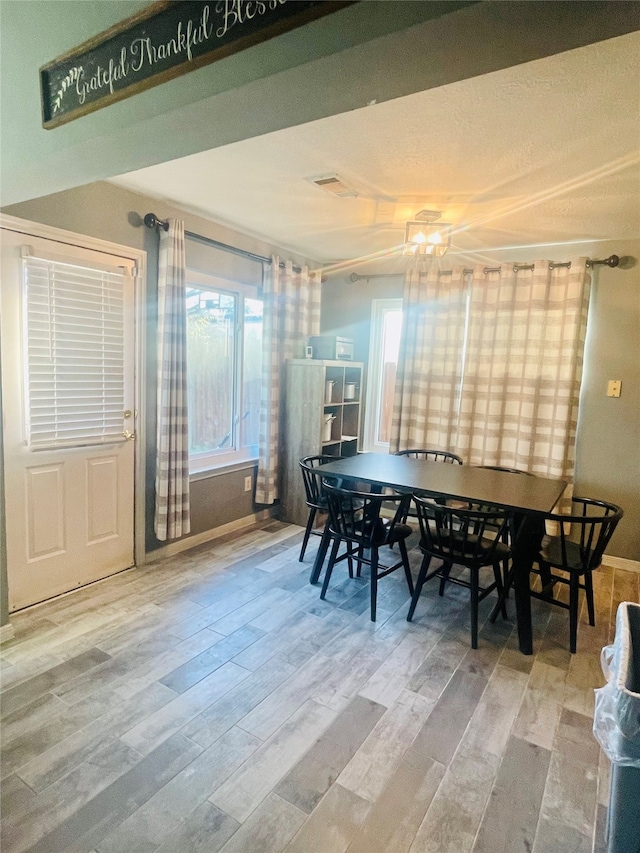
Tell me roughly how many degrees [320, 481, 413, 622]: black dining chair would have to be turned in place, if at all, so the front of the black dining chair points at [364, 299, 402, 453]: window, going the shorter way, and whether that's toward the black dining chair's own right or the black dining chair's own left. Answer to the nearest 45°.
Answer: approximately 45° to the black dining chair's own left

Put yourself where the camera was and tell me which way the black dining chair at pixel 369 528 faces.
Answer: facing away from the viewer and to the right of the viewer

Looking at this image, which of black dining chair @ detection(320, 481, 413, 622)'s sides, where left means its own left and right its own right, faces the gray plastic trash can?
right

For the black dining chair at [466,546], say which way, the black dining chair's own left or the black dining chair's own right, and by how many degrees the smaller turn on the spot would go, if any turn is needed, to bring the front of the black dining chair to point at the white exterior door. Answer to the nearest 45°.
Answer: approximately 135° to the black dining chair's own left

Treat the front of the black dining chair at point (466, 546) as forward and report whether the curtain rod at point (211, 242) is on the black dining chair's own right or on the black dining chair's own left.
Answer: on the black dining chair's own left

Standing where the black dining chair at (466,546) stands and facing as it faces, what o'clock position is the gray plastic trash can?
The gray plastic trash can is roughly at 4 o'clock from the black dining chair.

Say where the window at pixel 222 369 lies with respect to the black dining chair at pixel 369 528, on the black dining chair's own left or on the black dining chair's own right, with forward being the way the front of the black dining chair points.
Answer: on the black dining chair's own left

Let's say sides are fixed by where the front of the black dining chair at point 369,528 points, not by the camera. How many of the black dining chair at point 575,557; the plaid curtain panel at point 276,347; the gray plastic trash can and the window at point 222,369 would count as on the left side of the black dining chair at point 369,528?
2

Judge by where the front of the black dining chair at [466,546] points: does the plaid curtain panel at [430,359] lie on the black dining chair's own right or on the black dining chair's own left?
on the black dining chair's own left

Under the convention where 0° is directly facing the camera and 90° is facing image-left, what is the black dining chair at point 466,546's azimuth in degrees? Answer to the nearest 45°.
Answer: approximately 225°
